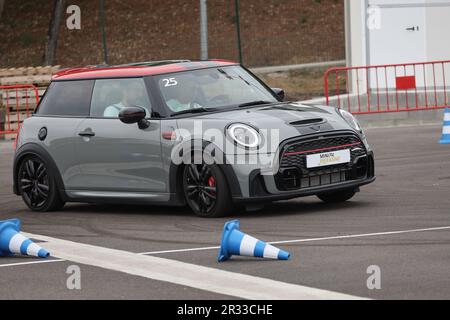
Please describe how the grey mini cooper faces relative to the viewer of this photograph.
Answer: facing the viewer and to the right of the viewer

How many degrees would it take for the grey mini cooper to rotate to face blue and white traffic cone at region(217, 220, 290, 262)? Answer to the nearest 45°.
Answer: approximately 45° to its right

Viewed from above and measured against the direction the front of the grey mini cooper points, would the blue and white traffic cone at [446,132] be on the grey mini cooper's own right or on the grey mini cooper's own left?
on the grey mini cooper's own left

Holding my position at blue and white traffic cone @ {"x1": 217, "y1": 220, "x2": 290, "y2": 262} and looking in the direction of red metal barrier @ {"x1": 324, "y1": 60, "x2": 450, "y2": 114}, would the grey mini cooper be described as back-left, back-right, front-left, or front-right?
front-left

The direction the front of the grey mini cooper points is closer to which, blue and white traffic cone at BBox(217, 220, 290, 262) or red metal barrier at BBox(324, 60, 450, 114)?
the blue and white traffic cone

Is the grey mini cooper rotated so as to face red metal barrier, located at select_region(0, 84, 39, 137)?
no
